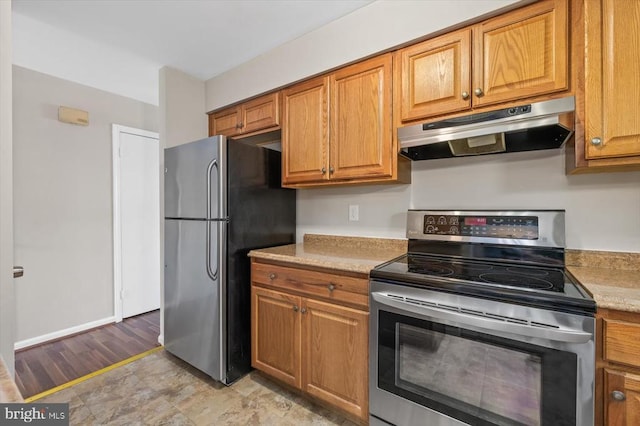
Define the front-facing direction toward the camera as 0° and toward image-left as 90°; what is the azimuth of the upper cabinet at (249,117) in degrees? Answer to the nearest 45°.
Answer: approximately 45°

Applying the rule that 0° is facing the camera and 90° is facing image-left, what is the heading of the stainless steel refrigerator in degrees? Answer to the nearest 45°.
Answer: approximately 45°

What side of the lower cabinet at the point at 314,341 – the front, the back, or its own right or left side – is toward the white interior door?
right

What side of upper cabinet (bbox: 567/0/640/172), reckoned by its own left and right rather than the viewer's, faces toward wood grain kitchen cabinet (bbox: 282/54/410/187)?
right

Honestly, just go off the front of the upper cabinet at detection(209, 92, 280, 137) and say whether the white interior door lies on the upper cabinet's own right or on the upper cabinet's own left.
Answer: on the upper cabinet's own right

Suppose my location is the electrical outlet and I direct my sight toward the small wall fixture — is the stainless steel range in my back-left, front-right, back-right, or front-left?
back-left
